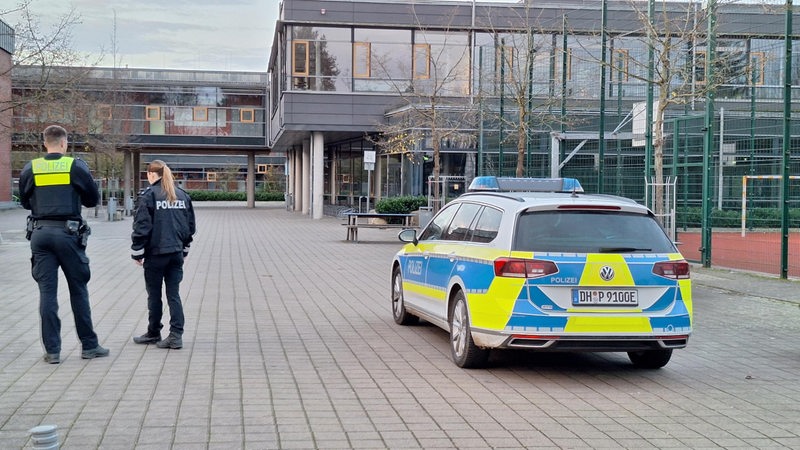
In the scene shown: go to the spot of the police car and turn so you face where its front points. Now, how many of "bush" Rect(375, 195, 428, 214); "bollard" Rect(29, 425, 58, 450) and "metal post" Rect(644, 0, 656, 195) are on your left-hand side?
1

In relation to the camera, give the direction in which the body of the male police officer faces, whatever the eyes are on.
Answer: away from the camera

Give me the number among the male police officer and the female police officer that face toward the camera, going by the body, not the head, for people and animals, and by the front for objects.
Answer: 0

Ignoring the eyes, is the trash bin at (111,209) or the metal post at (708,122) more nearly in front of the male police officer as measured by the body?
the trash bin

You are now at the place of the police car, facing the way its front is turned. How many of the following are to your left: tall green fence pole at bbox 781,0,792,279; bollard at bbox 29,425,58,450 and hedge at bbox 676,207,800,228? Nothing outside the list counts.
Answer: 1

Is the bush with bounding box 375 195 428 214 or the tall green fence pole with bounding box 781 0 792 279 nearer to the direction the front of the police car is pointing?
the bush

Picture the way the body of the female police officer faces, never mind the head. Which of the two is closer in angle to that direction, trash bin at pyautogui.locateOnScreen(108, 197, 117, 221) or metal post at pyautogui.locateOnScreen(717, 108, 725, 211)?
the trash bin

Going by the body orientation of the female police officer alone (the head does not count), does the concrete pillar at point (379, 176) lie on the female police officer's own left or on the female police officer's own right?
on the female police officer's own right

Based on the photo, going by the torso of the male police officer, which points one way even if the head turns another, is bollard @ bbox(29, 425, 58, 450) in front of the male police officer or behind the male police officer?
behind

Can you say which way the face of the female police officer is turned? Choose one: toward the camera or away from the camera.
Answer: away from the camera

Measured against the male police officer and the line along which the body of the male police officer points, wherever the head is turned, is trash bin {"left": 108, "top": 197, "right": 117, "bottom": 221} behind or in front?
in front

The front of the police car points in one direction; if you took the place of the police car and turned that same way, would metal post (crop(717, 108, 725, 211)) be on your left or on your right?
on your right

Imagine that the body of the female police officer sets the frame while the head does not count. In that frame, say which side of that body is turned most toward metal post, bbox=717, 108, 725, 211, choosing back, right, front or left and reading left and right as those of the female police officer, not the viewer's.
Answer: right

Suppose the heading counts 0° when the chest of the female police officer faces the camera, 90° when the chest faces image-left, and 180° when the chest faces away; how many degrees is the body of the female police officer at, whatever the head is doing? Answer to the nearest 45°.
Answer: approximately 135°

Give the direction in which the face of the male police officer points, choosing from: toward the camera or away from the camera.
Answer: away from the camera
